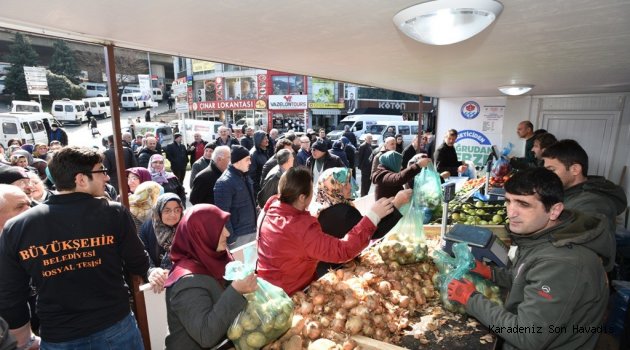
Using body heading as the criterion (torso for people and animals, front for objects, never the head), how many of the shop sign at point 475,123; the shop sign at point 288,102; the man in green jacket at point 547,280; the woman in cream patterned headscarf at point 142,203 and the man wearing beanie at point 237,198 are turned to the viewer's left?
1

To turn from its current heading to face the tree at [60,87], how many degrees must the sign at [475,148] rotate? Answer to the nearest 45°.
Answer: approximately 90° to its right

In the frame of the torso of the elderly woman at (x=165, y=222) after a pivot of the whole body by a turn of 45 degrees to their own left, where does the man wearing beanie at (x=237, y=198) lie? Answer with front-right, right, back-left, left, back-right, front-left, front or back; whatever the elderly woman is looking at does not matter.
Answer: front-left

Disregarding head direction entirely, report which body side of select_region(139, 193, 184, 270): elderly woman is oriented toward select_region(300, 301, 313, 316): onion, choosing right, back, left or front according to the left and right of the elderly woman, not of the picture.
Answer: front

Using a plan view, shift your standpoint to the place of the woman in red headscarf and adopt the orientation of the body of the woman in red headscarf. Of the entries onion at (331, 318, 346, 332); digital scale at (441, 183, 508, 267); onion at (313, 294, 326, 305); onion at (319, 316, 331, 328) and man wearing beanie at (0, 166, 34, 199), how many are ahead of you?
4

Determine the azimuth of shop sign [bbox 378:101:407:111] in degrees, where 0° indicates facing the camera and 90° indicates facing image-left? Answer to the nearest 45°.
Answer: approximately 0°

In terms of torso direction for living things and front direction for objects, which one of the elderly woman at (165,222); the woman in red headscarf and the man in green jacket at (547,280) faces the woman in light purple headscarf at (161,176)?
the man in green jacket

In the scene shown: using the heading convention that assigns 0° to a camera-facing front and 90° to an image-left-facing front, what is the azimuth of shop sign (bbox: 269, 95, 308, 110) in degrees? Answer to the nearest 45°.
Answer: approximately 0°

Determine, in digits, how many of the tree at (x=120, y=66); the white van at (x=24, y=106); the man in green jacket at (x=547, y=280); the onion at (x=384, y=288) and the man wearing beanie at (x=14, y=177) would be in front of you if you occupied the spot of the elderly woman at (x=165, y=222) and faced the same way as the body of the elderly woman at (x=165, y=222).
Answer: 2

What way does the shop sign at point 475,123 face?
toward the camera

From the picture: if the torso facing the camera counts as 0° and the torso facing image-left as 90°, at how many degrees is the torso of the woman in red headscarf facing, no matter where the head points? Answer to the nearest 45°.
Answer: approximately 270°

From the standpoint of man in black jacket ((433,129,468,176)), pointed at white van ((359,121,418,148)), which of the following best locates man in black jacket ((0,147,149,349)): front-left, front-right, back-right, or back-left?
back-left

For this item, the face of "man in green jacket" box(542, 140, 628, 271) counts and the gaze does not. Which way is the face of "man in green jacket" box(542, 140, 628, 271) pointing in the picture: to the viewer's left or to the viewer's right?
to the viewer's left

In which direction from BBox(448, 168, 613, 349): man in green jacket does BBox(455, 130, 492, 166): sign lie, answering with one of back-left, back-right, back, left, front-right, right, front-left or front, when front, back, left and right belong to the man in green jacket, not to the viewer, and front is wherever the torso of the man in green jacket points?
right

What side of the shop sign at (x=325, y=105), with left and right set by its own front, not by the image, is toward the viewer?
front

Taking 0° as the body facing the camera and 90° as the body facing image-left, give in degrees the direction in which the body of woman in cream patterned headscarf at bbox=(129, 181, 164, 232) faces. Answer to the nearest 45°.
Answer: approximately 180°

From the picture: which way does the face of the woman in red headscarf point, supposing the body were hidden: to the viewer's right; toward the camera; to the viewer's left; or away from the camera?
to the viewer's right

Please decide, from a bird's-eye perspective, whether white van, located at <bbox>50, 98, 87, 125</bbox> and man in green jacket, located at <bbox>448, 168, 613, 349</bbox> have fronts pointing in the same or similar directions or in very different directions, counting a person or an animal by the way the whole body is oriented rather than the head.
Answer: very different directions
